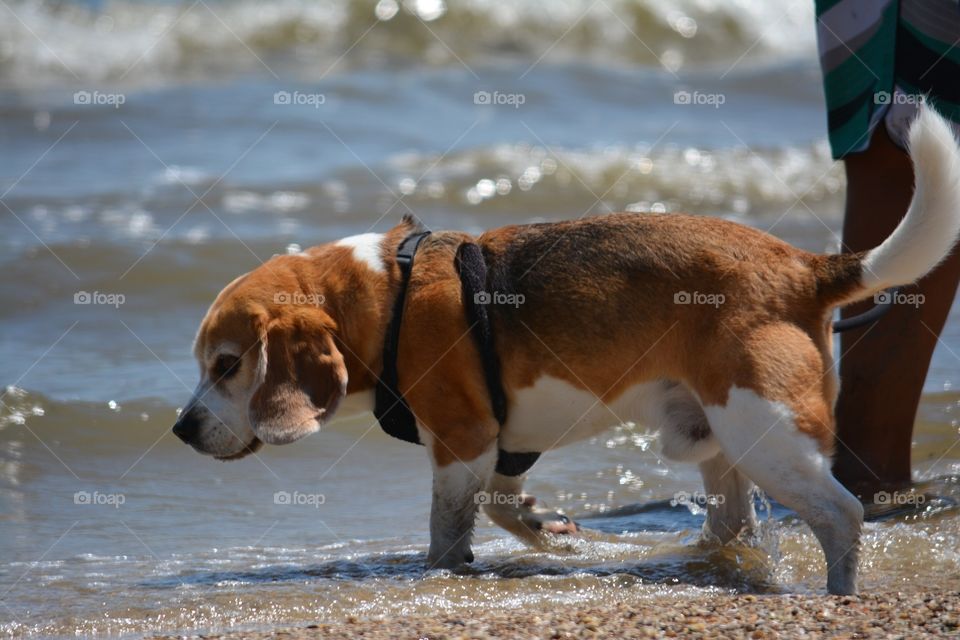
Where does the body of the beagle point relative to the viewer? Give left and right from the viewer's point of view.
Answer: facing to the left of the viewer
